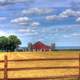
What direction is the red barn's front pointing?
toward the camera

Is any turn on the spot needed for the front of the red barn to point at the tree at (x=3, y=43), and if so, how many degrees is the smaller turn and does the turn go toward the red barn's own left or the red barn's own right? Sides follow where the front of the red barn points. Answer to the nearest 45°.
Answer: approximately 135° to the red barn's own right
